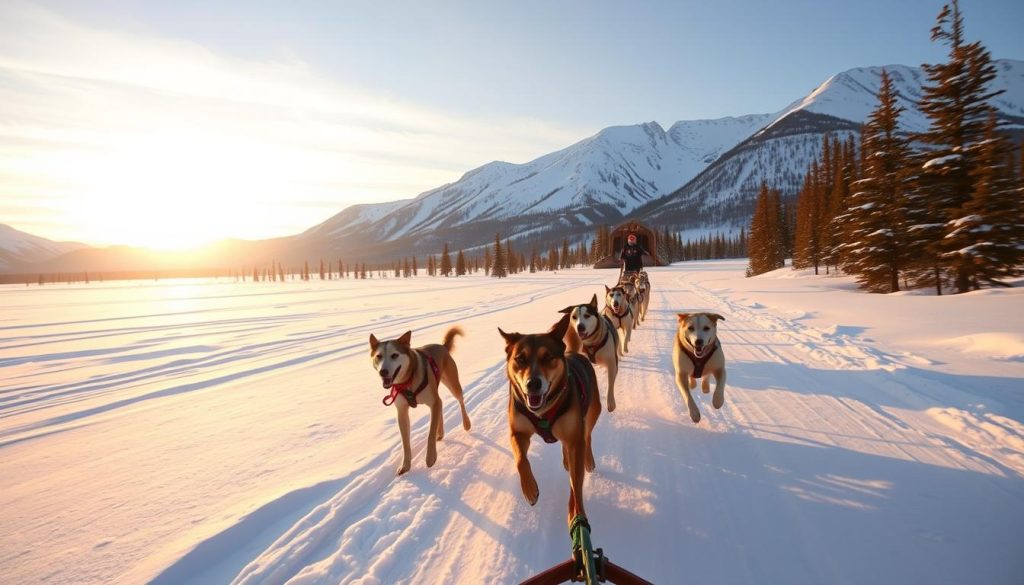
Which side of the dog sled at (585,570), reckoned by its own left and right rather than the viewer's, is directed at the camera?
back

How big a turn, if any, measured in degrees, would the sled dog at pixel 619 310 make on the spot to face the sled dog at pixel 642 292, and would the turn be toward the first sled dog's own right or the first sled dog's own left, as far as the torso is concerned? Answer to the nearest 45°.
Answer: approximately 180°

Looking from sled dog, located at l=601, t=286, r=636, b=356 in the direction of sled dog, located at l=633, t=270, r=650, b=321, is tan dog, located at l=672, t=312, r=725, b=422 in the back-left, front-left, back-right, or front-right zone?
back-right

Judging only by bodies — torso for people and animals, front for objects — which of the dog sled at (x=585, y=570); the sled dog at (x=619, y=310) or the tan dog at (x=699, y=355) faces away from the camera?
the dog sled

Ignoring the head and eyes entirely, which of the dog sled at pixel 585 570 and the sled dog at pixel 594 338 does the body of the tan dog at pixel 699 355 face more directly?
the dog sled

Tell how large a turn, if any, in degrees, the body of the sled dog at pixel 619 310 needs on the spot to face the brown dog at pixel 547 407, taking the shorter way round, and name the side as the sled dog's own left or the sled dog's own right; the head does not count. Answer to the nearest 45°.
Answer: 0° — it already faces it

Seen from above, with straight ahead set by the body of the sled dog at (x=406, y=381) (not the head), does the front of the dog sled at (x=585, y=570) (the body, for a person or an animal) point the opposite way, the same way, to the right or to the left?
the opposite way

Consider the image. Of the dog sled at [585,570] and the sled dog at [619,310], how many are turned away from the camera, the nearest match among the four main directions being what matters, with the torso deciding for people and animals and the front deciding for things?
1

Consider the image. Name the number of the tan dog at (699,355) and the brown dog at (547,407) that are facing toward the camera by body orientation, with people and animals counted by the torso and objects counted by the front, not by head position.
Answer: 2

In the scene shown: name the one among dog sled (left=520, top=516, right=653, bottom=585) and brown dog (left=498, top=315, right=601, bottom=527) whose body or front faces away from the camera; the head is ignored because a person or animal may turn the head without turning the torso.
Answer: the dog sled

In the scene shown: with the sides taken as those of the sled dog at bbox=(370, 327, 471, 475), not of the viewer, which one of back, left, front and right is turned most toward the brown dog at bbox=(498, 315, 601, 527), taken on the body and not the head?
left

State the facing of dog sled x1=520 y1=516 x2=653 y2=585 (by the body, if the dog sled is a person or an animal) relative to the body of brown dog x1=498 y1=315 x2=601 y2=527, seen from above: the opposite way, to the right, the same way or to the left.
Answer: the opposite way
